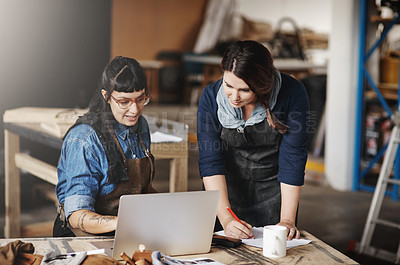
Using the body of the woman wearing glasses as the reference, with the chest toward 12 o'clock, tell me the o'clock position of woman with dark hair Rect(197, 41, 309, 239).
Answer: The woman with dark hair is roughly at 10 o'clock from the woman wearing glasses.

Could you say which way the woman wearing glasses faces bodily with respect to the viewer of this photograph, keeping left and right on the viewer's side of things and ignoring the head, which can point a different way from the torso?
facing the viewer and to the right of the viewer

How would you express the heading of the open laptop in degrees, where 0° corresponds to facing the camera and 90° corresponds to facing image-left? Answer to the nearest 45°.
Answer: approximately 180°

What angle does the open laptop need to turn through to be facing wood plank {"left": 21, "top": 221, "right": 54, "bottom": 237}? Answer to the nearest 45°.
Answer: approximately 45° to its left

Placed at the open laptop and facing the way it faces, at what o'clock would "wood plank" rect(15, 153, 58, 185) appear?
The wood plank is roughly at 11 o'clock from the open laptop.

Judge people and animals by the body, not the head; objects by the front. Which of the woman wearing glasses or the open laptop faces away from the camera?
the open laptop

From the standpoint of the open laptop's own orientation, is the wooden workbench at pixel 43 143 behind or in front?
in front

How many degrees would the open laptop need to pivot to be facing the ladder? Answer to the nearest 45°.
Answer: approximately 45° to its right

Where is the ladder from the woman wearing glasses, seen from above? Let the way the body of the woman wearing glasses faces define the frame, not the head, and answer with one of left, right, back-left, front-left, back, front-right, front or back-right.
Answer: left

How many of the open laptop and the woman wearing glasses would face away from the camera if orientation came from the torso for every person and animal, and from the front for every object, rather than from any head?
1

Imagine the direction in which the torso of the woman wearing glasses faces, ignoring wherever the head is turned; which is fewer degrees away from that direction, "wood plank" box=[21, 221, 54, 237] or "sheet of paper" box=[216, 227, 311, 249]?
the sheet of paper

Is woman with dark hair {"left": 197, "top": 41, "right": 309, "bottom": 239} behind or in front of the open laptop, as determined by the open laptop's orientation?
in front

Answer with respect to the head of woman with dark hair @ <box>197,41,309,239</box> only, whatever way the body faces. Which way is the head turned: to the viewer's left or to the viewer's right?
to the viewer's left

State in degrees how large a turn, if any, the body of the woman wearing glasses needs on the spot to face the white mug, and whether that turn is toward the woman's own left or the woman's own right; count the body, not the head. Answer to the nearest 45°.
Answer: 0° — they already face it
